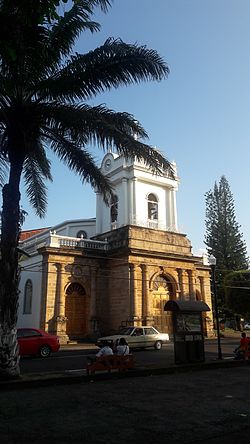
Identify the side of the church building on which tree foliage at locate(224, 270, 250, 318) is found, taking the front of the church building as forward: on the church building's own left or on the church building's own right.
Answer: on the church building's own left

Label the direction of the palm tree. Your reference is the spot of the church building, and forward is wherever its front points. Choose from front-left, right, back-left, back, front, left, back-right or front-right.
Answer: front-right

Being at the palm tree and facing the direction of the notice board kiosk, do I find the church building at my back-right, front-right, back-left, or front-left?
front-left

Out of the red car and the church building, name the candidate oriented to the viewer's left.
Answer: the red car

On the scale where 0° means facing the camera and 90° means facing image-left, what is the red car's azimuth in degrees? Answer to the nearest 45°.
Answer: approximately 90°

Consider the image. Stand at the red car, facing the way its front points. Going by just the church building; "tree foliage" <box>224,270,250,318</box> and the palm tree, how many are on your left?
1

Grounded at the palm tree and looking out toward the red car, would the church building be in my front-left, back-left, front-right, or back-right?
front-right

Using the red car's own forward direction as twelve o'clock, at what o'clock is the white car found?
The white car is roughly at 5 o'clock from the red car.

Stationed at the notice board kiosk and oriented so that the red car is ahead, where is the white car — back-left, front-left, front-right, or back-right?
front-right

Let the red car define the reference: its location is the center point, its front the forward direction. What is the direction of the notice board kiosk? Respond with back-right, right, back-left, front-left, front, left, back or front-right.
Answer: back-left

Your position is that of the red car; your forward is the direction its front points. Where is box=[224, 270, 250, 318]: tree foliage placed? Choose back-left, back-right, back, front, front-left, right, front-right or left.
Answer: back-right

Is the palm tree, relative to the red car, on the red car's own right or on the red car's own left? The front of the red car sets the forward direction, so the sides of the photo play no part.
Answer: on the red car's own left

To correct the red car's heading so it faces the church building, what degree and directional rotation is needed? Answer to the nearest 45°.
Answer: approximately 135° to its right

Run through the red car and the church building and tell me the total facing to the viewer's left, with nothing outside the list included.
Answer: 1
